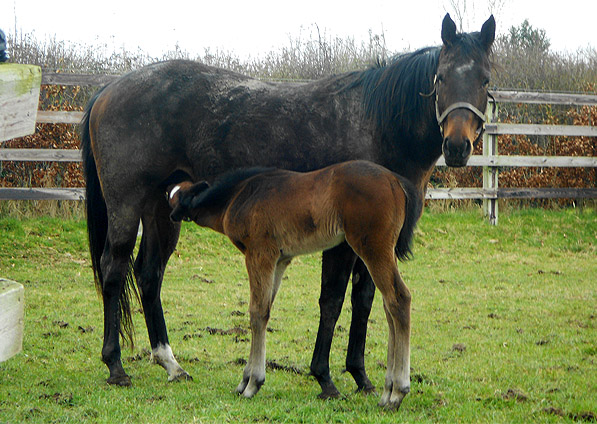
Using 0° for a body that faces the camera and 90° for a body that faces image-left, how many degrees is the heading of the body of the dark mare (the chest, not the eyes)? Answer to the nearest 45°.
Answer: approximately 270°

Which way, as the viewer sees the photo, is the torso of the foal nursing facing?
to the viewer's left

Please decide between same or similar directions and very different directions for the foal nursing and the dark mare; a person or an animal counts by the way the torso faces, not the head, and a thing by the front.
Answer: very different directions
